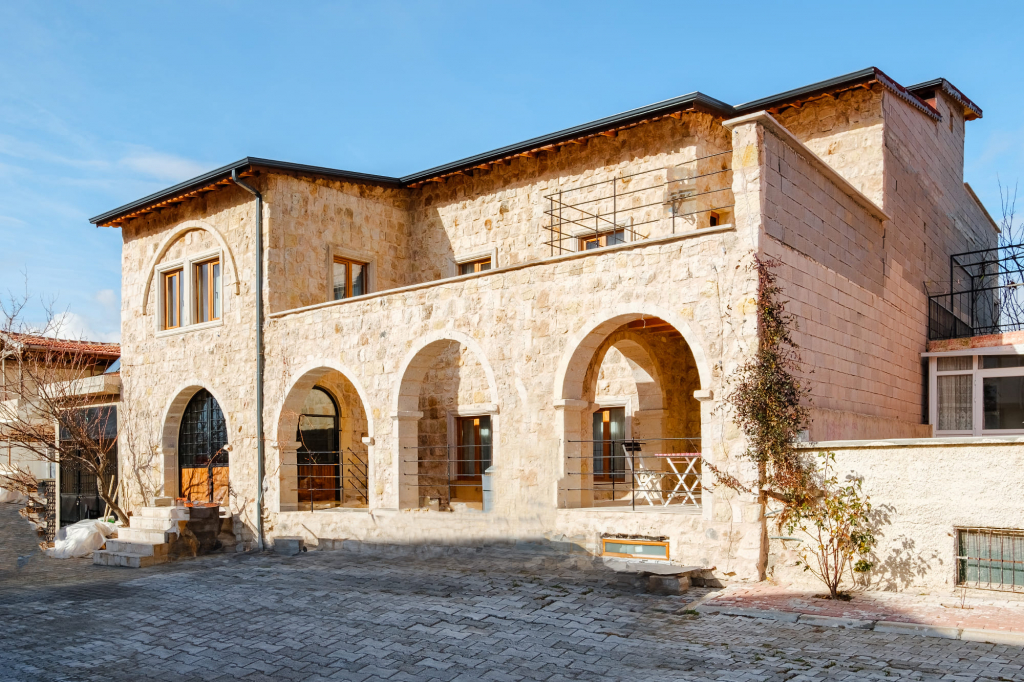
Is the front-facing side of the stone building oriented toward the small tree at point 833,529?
no

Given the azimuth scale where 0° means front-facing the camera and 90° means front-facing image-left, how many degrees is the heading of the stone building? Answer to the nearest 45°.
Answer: approximately 45°

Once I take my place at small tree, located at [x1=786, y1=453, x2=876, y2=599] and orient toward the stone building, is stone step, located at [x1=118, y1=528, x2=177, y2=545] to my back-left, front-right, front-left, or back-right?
front-left

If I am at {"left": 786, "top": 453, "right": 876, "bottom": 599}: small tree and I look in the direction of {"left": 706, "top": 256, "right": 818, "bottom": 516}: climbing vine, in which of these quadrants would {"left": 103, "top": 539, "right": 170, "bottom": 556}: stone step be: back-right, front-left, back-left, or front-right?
front-left

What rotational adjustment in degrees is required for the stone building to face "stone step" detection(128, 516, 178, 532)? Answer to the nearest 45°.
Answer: approximately 45° to its right

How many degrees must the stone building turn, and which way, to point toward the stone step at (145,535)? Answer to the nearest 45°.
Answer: approximately 45° to its right

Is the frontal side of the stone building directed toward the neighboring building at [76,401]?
no
